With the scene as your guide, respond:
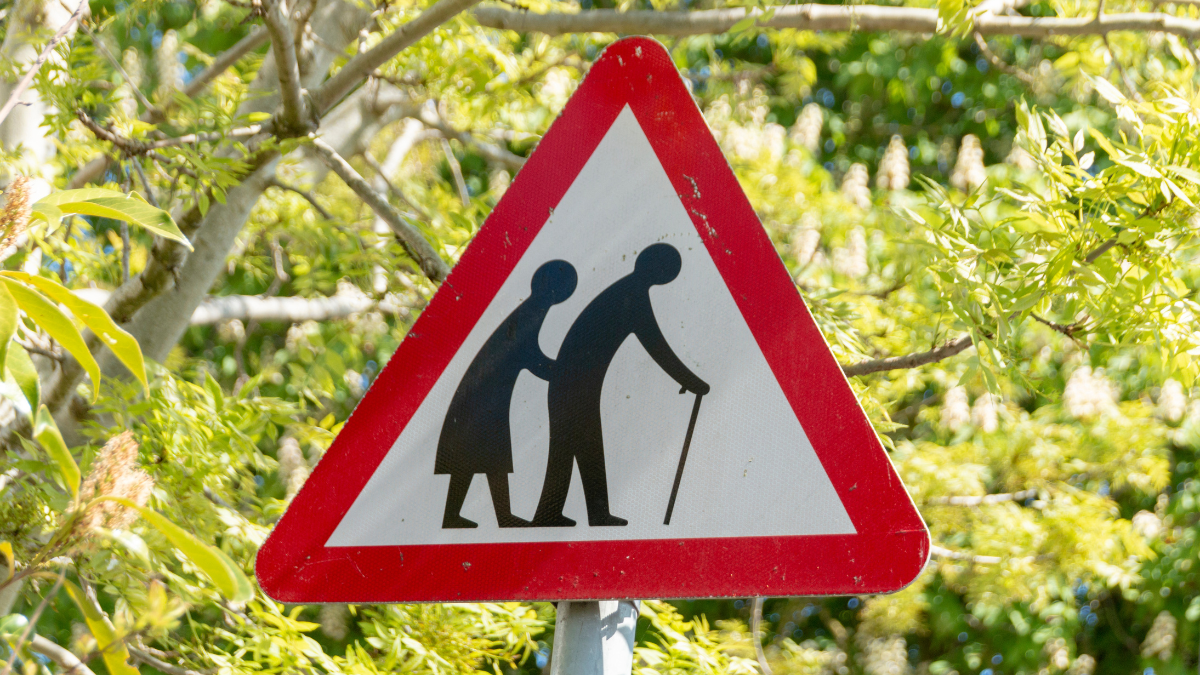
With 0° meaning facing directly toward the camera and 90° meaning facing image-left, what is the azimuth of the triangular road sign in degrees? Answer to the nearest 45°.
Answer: approximately 0°
